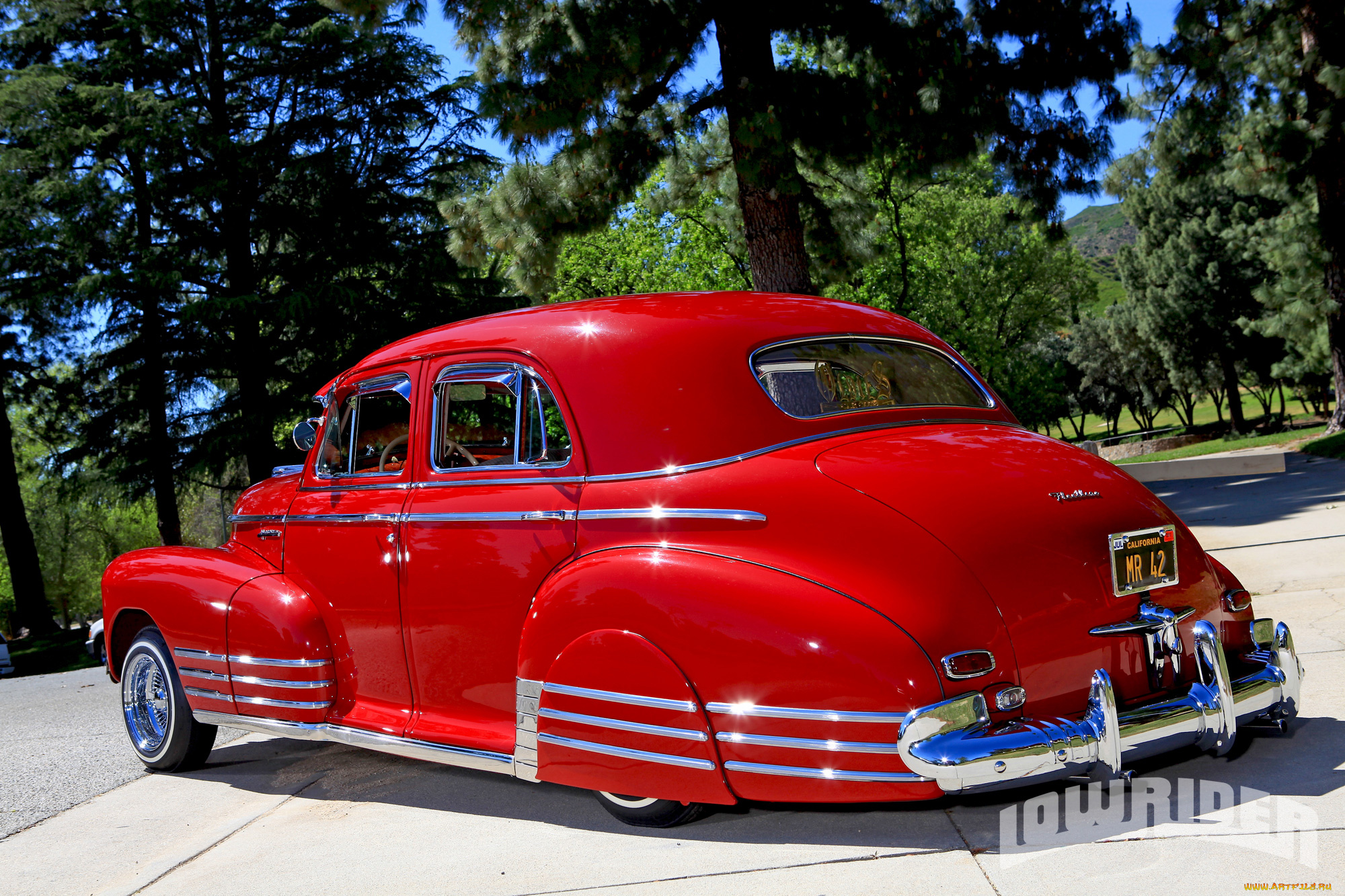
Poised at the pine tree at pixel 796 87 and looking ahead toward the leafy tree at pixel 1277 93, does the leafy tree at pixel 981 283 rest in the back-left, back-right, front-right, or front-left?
front-left

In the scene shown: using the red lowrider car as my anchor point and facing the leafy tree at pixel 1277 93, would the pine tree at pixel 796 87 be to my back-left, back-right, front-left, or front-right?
front-left

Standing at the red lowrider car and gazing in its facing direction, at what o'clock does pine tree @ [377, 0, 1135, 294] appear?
The pine tree is roughly at 2 o'clock from the red lowrider car.

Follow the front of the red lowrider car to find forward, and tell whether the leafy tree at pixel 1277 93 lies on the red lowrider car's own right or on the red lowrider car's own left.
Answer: on the red lowrider car's own right

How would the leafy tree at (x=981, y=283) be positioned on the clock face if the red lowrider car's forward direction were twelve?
The leafy tree is roughly at 2 o'clock from the red lowrider car.

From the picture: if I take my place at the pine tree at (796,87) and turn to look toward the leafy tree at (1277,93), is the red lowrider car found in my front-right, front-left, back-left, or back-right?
back-right

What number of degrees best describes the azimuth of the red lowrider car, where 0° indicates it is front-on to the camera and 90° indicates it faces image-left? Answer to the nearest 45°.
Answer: approximately 135°
